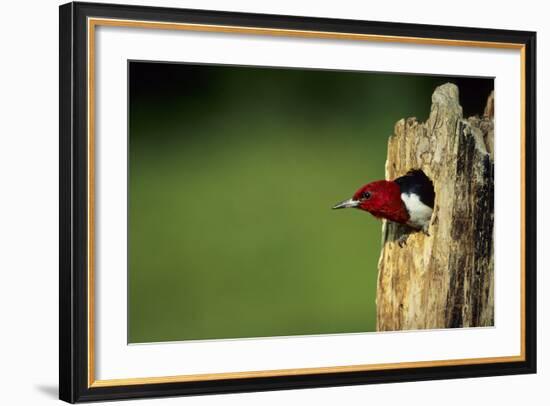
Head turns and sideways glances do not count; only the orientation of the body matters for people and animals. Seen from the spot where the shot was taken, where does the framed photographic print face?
facing the viewer and to the right of the viewer
